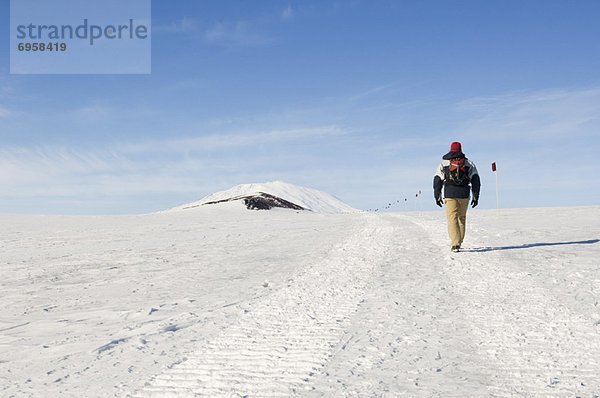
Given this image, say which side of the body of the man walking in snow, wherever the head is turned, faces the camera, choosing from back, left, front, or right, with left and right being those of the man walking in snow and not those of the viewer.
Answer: back
